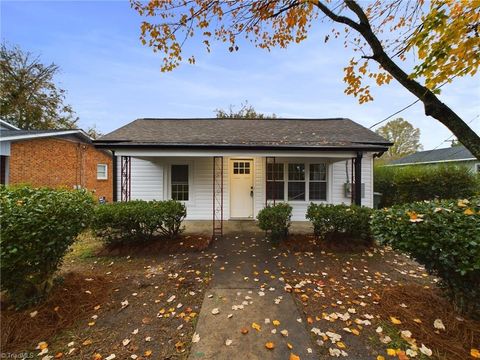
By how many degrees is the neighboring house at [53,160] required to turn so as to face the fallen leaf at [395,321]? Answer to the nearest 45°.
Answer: approximately 45° to its left

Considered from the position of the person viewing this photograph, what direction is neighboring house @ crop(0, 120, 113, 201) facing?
facing the viewer and to the left of the viewer

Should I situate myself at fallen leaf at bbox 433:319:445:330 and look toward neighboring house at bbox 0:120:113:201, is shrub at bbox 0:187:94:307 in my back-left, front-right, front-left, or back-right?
front-left

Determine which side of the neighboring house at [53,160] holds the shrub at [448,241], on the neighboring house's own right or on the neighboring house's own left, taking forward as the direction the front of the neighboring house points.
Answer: on the neighboring house's own left

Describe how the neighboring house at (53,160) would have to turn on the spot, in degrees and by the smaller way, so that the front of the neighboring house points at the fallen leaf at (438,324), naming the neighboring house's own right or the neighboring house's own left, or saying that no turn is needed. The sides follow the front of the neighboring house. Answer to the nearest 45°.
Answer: approximately 45° to the neighboring house's own left

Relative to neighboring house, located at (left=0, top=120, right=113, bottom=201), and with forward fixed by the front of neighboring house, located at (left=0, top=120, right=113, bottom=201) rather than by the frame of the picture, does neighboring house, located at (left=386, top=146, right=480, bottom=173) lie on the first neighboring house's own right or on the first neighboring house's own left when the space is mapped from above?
on the first neighboring house's own left

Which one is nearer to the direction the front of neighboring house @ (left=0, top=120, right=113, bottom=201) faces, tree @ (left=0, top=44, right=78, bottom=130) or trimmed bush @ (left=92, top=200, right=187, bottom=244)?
the trimmed bush

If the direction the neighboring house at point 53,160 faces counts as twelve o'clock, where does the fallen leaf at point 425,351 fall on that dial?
The fallen leaf is roughly at 10 o'clock from the neighboring house.

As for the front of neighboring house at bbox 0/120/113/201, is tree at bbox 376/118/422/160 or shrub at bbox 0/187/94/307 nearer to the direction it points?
the shrub

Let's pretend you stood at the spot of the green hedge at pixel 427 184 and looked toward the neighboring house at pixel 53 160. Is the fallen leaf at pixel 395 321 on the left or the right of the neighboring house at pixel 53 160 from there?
left

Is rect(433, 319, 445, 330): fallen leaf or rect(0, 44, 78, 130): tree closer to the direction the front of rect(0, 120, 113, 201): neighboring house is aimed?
the fallen leaf

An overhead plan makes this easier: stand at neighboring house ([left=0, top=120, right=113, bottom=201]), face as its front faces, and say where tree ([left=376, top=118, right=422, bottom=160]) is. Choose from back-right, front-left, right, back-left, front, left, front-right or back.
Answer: back-left

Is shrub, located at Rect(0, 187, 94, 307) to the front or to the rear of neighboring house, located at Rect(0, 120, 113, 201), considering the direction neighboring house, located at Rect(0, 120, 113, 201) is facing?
to the front

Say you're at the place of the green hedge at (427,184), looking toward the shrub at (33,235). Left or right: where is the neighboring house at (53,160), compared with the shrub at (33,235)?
right

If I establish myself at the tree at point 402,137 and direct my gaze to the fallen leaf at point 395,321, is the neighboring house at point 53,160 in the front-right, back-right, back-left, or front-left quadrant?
front-right

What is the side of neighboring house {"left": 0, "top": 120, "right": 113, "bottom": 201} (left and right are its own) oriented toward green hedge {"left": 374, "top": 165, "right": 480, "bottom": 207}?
left

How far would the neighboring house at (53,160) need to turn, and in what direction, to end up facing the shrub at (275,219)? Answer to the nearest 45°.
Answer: approximately 45° to its left
